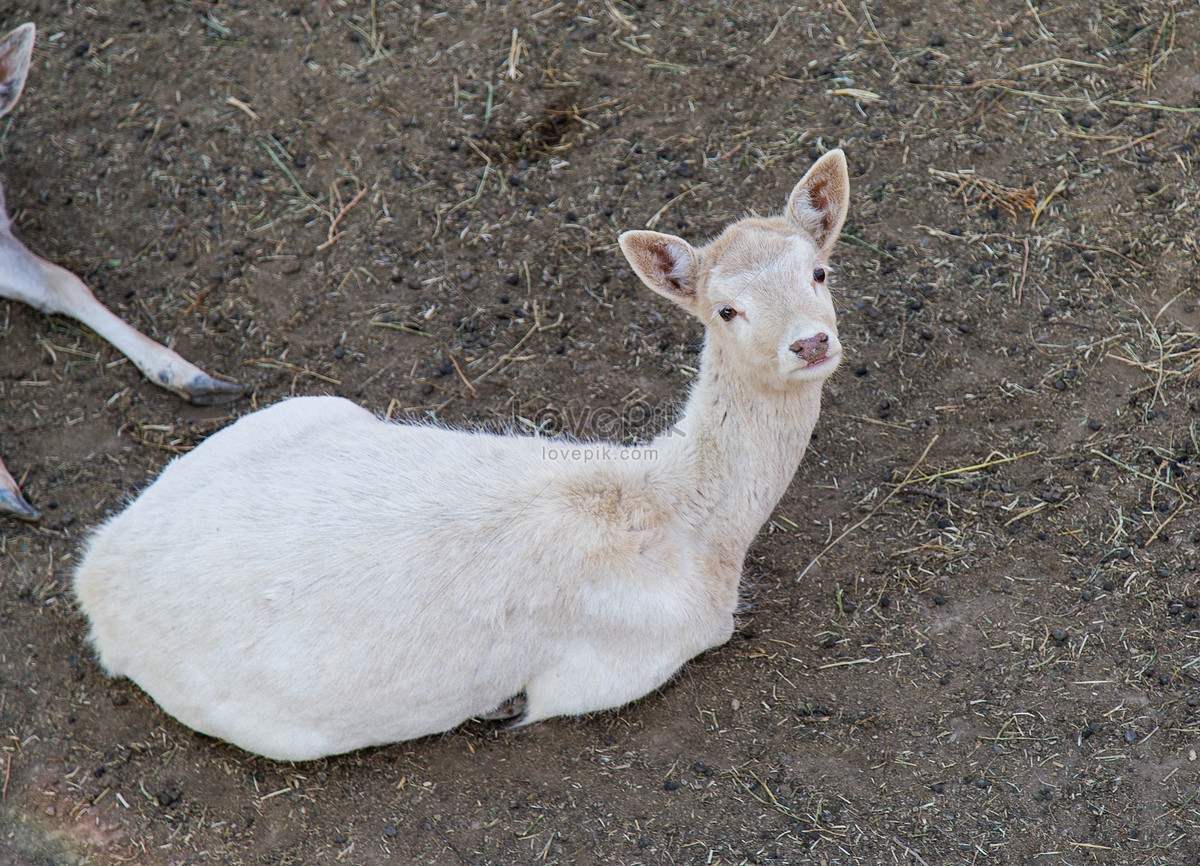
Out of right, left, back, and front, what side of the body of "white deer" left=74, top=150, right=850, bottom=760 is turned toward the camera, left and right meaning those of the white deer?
right

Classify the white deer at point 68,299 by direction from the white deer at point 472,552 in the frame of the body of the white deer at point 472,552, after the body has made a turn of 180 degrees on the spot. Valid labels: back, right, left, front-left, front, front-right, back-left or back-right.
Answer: front-right
